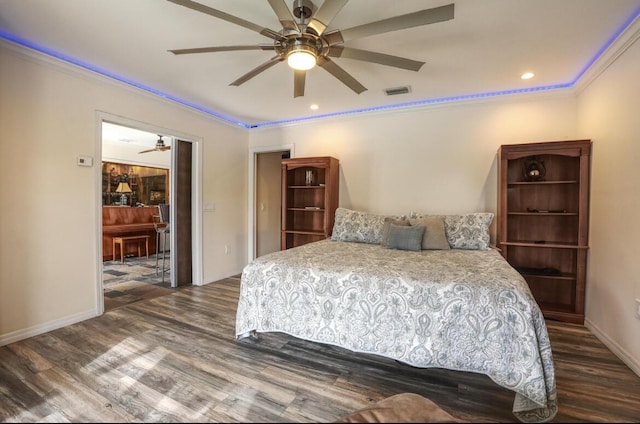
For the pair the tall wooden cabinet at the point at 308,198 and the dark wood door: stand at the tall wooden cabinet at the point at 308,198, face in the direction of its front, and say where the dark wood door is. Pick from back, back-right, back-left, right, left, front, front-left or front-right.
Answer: front-right

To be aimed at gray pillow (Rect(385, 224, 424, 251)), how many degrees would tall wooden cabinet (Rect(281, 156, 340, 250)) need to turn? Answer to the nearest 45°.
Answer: approximately 90° to its left

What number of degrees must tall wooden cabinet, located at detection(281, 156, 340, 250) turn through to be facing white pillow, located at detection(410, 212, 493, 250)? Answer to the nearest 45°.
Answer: approximately 90° to its left

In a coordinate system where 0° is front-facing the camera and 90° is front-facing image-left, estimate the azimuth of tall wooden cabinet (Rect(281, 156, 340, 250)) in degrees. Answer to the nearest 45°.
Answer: approximately 45°

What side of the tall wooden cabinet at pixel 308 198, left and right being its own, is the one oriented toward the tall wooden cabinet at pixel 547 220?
left

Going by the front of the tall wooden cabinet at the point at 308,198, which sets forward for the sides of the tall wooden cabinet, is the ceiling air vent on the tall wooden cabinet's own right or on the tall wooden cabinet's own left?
on the tall wooden cabinet's own left

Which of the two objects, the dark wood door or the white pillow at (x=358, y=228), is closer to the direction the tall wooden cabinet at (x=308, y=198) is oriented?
the dark wood door

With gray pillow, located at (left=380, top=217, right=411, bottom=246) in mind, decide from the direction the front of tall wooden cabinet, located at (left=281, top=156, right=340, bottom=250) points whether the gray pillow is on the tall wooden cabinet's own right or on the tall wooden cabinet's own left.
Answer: on the tall wooden cabinet's own left
